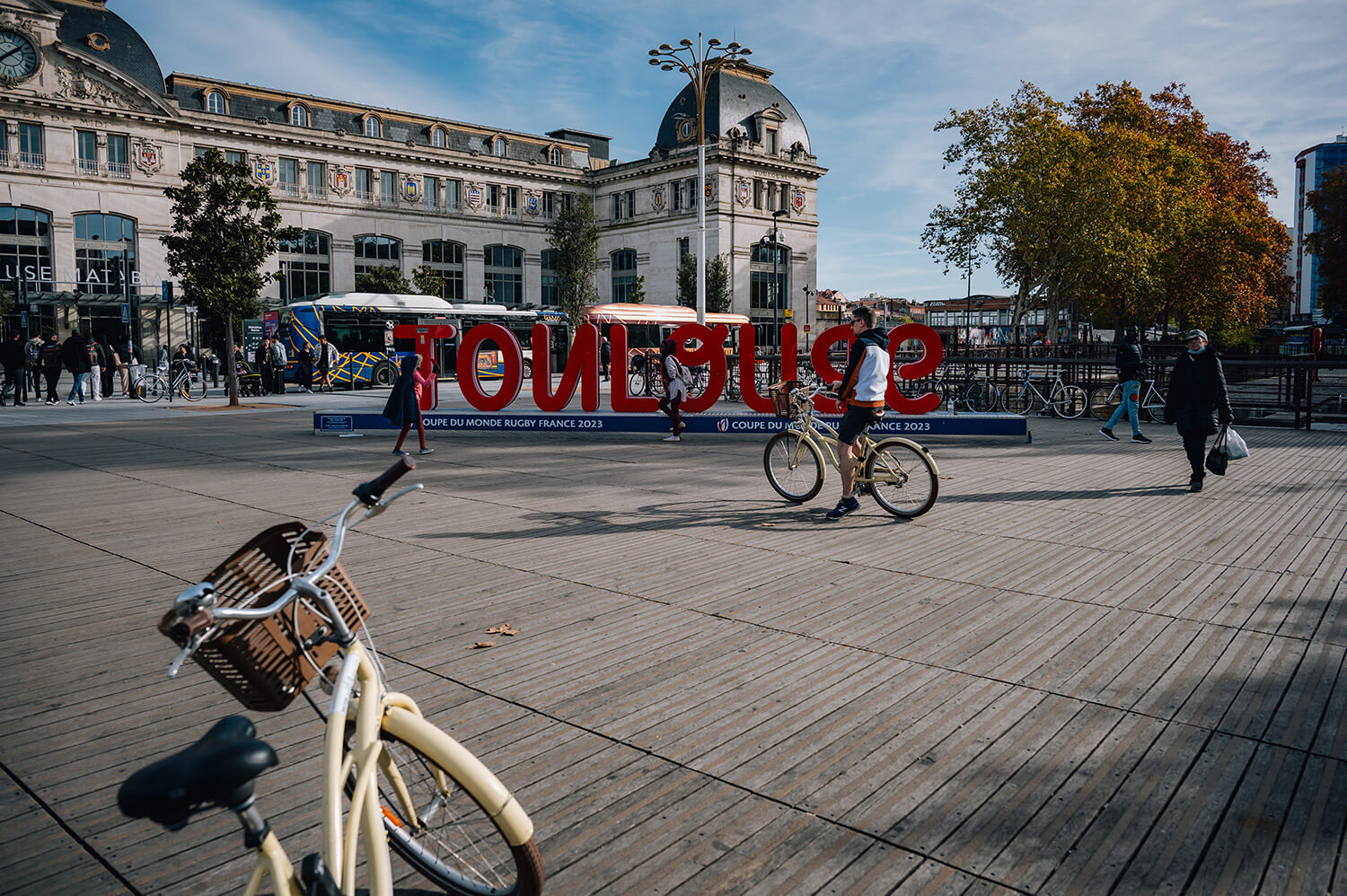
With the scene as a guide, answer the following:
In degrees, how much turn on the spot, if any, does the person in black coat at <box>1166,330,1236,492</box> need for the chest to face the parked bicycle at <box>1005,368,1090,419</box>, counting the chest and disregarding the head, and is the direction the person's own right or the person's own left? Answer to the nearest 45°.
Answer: approximately 180°

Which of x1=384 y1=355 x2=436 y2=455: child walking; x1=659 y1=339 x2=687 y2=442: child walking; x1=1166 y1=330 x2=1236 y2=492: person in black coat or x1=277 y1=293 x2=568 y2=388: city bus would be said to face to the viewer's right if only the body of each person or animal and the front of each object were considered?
x1=384 y1=355 x2=436 y2=455: child walking

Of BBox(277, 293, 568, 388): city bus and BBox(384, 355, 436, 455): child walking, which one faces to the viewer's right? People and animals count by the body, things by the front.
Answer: the child walking

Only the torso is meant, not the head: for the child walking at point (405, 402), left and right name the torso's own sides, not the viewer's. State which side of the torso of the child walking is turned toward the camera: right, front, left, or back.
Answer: right

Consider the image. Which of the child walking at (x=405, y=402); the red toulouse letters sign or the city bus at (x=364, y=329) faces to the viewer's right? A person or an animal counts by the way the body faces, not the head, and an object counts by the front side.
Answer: the child walking

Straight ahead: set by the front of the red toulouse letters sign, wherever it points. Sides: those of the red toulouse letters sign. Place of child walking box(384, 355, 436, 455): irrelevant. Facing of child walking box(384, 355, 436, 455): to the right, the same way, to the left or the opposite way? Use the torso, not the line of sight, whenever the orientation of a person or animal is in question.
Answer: to the left

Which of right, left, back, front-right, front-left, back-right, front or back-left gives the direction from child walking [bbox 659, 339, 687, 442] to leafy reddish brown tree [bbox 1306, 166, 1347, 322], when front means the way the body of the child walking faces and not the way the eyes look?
back-right

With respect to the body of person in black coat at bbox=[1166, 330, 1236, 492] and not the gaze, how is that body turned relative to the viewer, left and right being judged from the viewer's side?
facing the viewer

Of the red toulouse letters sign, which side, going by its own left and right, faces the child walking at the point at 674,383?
front

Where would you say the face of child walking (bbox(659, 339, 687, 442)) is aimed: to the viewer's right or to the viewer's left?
to the viewer's left

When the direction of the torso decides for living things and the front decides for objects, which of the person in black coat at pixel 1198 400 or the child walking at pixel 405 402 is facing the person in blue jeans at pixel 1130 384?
the child walking

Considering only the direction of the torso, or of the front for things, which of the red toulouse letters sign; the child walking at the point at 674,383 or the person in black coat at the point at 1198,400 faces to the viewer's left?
the child walking
